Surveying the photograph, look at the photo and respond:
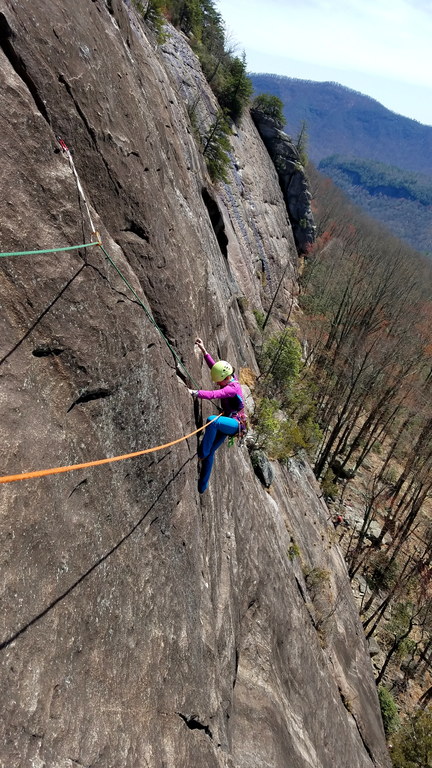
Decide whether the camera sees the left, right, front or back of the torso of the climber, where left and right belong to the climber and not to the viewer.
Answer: left
